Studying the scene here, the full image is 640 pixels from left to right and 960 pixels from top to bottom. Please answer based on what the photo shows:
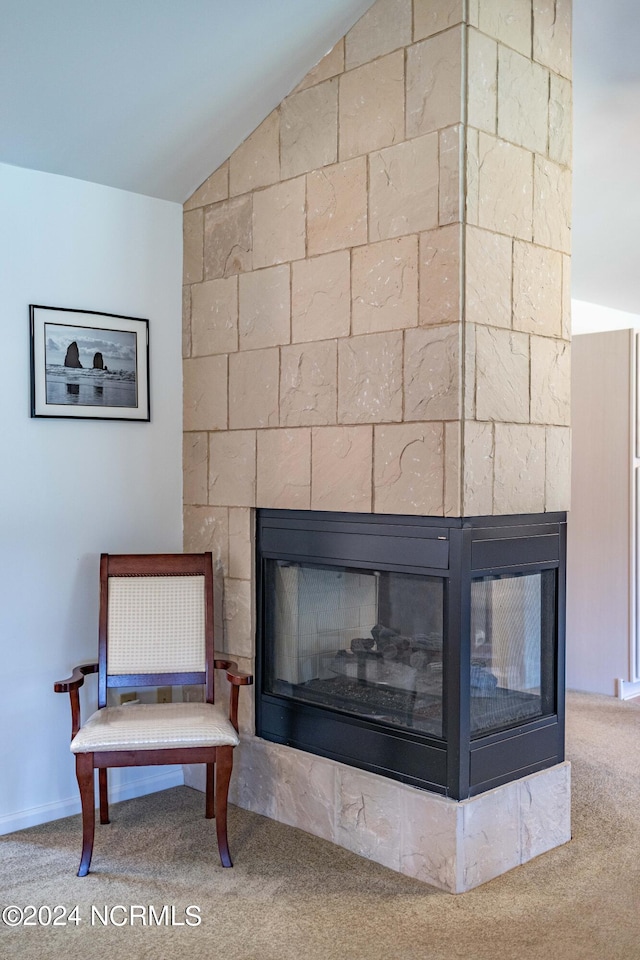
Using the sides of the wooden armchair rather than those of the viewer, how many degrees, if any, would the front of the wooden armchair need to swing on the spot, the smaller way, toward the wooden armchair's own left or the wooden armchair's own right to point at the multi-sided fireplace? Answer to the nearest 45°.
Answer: approximately 45° to the wooden armchair's own left

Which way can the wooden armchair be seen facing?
toward the camera

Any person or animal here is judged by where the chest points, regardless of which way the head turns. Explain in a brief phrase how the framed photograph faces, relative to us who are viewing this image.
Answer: facing the viewer and to the right of the viewer

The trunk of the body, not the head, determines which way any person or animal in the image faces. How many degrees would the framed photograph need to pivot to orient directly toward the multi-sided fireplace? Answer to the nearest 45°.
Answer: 0° — it already faces it

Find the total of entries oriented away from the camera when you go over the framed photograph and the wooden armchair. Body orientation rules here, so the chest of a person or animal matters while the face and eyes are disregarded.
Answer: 0
